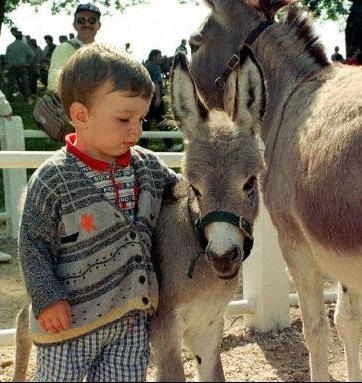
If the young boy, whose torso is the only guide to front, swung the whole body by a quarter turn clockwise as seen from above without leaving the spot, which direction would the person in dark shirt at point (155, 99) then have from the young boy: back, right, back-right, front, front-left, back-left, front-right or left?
back-right

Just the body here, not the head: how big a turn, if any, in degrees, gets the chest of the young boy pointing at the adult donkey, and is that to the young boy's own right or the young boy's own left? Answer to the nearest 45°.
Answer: approximately 90° to the young boy's own left

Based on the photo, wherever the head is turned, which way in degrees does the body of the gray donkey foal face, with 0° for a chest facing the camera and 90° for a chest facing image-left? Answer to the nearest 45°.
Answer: approximately 315°

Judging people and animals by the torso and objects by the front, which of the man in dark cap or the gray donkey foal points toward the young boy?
the man in dark cap

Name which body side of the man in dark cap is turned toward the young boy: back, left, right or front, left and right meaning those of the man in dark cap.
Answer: front

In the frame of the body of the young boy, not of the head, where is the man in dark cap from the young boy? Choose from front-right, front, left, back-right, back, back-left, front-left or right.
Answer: back-left

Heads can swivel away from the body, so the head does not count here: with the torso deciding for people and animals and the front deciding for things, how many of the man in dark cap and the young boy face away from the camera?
0

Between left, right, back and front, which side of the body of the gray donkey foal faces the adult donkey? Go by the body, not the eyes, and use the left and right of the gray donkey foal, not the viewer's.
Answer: left

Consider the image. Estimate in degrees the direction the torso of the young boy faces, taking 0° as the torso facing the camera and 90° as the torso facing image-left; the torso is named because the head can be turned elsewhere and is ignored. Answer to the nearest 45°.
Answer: approximately 315°

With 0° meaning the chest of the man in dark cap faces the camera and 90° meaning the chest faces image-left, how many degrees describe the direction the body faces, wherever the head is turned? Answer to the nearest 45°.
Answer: approximately 0°

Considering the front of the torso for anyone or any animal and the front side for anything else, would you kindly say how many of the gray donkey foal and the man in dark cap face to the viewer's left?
0
